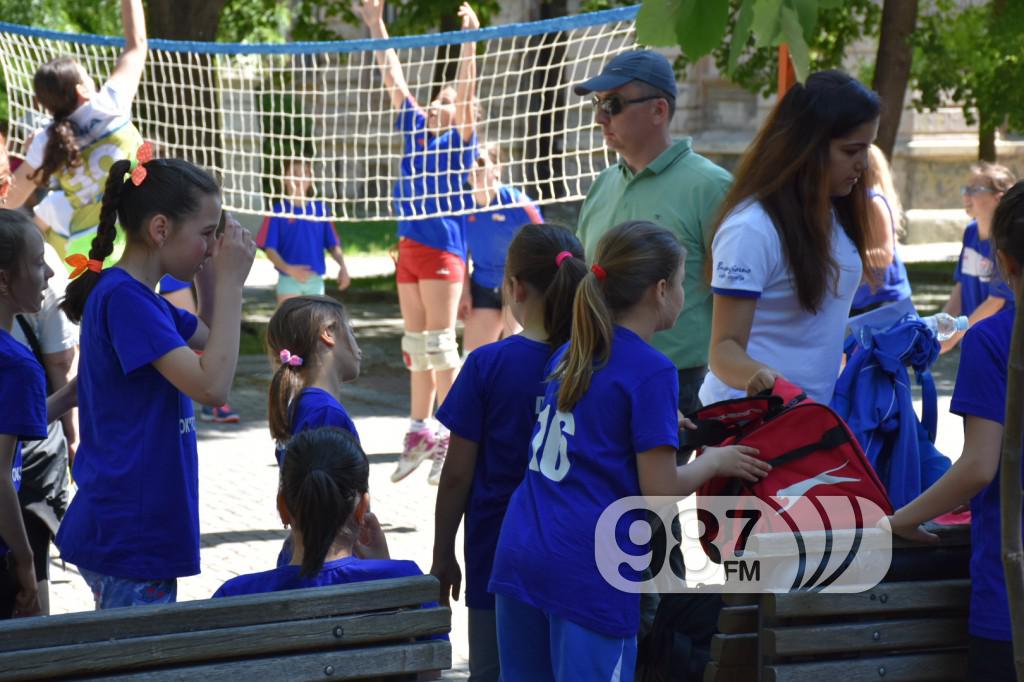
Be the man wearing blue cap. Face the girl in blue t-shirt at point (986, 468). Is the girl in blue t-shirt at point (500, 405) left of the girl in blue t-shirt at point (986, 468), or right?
right

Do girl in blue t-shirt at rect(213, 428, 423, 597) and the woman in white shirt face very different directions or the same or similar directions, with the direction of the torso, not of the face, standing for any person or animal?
very different directions

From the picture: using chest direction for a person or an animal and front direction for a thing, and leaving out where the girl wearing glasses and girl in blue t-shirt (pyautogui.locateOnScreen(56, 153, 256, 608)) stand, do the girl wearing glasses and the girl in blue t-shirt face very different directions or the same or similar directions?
very different directions

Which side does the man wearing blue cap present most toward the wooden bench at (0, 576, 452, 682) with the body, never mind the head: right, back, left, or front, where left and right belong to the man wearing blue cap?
front

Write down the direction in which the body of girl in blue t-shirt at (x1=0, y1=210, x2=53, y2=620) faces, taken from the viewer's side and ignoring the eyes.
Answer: to the viewer's right

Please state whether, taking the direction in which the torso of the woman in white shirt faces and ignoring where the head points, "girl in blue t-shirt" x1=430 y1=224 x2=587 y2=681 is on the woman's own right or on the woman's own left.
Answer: on the woman's own right

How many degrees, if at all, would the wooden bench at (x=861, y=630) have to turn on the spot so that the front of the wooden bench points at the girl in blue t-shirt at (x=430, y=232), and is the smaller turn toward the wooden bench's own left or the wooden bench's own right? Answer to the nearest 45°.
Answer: approximately 45° to the wooden bench's own left

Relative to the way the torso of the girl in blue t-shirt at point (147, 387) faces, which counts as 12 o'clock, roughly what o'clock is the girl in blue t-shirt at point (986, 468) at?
the girl in blue t-shirt at point (986, 468) is roughly at 1 o'clock from the girl in blue t-shirt at point (147, 387).

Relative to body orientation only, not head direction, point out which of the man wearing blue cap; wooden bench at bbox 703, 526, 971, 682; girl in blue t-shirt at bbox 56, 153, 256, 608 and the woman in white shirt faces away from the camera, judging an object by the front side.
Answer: the wooden bench

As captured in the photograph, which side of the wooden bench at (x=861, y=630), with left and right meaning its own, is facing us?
back

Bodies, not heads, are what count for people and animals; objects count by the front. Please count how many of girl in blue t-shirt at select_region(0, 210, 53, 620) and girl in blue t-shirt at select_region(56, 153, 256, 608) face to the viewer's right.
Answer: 2

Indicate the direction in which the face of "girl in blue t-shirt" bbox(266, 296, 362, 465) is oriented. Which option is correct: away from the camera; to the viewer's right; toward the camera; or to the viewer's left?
to the viewer's right

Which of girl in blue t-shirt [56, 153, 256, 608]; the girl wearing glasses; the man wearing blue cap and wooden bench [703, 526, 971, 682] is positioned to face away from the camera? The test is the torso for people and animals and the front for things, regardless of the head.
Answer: the wooden bench

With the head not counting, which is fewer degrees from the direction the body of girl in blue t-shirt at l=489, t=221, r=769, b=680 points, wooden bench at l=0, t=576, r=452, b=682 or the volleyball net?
the volleyball net

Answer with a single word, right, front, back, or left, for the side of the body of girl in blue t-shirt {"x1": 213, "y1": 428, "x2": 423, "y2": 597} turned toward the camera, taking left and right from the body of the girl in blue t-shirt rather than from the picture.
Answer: back

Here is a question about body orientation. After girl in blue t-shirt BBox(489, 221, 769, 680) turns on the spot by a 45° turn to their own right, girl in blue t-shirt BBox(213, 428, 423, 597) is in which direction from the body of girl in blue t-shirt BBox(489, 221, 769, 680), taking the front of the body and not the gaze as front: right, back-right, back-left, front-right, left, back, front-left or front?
back
